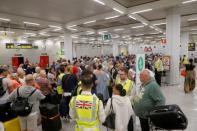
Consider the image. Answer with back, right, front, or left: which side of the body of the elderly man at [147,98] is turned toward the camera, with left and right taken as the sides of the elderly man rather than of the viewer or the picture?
left

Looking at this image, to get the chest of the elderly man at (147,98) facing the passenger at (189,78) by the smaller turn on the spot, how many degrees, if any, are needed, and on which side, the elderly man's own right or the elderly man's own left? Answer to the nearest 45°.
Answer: approximately 90° to the elderly man's own right

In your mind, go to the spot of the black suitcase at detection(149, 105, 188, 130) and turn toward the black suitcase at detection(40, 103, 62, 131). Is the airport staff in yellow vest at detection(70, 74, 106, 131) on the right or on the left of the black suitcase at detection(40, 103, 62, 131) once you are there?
left

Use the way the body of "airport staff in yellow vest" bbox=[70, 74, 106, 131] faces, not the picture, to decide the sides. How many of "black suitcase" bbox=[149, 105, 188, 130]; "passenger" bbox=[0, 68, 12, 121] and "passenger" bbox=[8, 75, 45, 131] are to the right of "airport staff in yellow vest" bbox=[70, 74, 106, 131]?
1

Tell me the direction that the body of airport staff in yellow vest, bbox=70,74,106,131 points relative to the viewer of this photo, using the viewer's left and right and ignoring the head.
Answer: facing away from the viewer

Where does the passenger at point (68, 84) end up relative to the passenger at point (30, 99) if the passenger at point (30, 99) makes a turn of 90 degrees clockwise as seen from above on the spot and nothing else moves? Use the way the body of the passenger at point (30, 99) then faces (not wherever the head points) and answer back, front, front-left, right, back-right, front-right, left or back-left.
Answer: front-left

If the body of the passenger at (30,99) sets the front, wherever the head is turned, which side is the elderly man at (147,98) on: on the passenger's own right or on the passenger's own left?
on the passenger's own right

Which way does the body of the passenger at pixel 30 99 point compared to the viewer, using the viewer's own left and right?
facing away from the viewer
